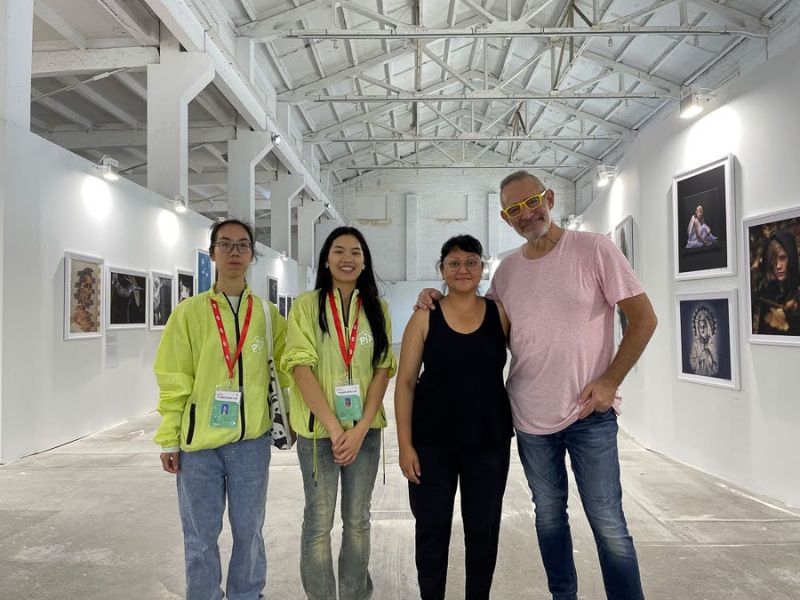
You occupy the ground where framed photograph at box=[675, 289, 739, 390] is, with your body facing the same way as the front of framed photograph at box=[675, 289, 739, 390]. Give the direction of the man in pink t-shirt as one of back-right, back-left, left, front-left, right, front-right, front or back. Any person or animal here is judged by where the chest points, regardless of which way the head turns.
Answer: front-left

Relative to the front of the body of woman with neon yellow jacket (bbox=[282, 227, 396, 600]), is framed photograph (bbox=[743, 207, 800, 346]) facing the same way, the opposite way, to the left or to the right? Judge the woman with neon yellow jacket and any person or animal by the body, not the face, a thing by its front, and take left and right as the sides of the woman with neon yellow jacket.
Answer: to the right

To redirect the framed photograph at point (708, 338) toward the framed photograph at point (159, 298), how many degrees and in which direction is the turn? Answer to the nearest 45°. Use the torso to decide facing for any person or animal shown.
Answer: approximately 45° to its right

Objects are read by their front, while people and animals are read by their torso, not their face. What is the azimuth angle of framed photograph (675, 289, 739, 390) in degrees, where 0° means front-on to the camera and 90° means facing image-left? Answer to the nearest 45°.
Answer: approximately 45°

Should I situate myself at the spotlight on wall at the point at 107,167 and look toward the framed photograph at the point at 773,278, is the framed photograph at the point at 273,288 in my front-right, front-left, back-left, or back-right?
back-left

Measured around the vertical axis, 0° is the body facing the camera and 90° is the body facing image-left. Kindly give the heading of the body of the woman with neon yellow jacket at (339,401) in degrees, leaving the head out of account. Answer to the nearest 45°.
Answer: approximately 0°

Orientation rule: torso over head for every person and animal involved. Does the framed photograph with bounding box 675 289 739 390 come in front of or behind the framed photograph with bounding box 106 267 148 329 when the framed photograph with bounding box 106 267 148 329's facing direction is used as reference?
in front

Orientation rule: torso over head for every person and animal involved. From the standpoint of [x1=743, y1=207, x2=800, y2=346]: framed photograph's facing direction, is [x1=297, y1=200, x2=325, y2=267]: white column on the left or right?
on its right

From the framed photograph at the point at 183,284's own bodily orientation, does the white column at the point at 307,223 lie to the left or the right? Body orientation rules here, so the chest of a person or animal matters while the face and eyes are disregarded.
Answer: on its left

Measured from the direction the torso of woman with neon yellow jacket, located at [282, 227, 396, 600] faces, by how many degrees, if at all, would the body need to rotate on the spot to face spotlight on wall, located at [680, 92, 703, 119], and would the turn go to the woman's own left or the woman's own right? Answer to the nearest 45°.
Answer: approximately 135° to the woman's own left

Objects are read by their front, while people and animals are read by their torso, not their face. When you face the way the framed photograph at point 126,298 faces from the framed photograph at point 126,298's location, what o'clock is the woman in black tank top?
The woman in black tank top is roughly at 1 o'clock from the framed photograph.

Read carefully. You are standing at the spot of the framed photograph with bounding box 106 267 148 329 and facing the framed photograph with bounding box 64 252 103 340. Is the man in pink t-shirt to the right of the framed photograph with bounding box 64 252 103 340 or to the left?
left

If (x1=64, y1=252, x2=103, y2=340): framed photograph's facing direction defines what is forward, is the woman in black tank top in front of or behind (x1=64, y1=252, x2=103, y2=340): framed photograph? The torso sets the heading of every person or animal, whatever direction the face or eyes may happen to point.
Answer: in front
